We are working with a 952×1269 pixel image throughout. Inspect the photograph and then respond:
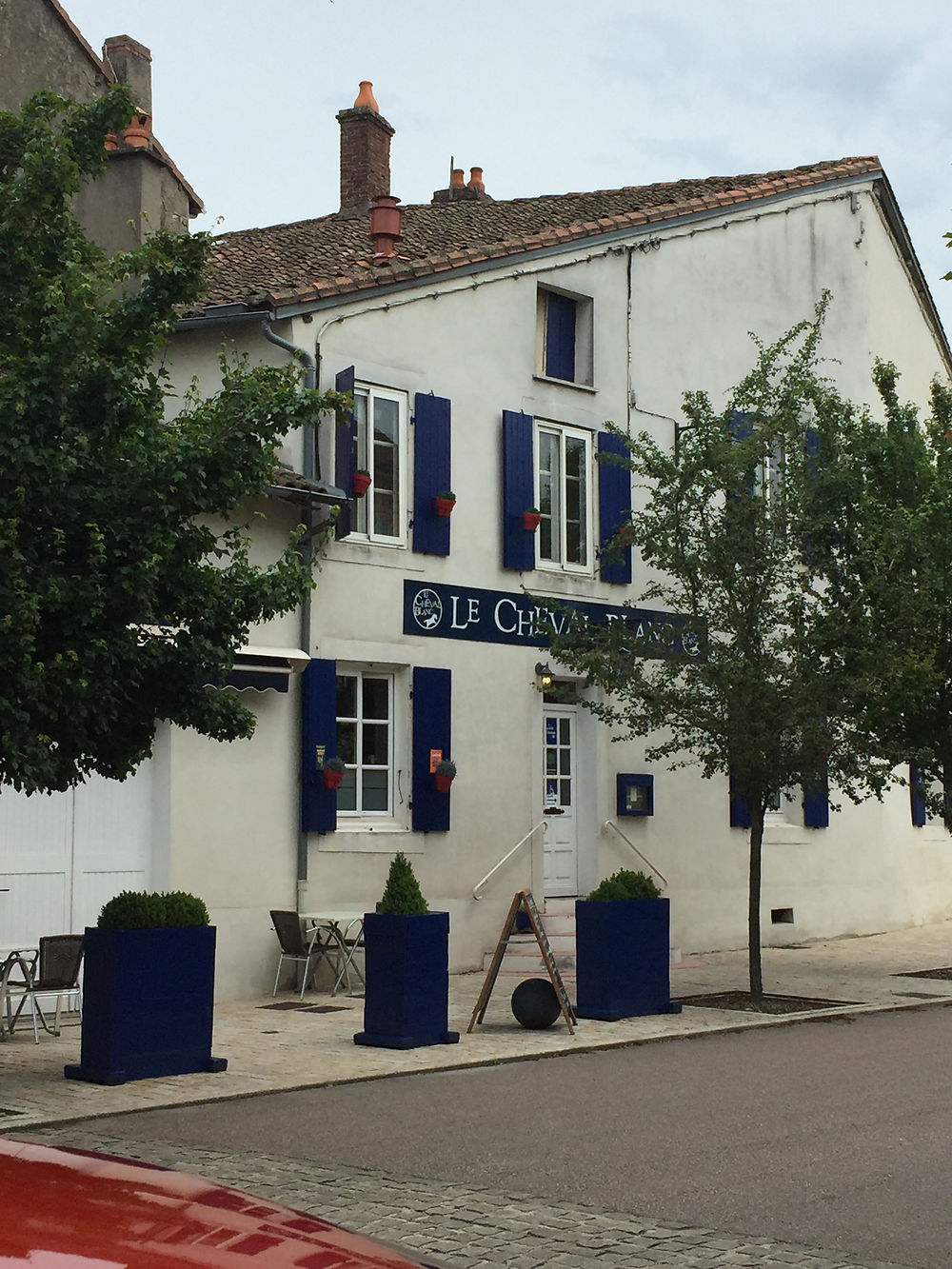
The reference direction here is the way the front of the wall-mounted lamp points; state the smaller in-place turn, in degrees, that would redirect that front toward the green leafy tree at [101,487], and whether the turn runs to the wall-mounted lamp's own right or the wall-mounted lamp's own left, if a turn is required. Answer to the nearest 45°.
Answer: approximately 45° to the wall-mounted lamp's own right

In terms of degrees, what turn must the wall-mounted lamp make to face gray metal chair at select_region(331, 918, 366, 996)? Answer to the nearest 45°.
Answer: approximately 90° to its right

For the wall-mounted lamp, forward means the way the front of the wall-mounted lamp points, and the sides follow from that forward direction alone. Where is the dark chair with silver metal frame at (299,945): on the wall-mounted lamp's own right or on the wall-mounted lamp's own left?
on the wall-mounted lamp's own right

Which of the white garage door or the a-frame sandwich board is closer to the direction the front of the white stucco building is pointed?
the a-frame sandwich board

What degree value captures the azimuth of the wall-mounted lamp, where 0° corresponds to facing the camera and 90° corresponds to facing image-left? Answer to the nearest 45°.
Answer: approximately 315°

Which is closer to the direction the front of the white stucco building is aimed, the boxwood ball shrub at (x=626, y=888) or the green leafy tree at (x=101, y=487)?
the boxwood ball shrub

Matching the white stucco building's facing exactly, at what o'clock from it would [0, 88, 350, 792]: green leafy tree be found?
The green leafy tree is roughly at 2 o'clock from the white stucco building.

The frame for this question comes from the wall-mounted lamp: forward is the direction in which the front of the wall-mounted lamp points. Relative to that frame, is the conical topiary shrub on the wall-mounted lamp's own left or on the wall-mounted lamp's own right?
on the wall-mounted lamp's own right

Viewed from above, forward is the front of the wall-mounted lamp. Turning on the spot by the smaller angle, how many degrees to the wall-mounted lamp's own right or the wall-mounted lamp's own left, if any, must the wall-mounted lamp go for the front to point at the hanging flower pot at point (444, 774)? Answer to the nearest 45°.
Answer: approximately 90° to the wall-mounted lamp's own right

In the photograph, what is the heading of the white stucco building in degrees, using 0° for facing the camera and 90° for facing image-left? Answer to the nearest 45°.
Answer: approximately 315°

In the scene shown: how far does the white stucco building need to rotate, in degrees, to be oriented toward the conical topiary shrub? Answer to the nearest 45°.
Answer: approximately 45° to its right

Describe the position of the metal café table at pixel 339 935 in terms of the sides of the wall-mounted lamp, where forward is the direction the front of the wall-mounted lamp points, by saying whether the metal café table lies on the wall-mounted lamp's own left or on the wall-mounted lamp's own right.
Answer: on the wall-mounted lamp's own right

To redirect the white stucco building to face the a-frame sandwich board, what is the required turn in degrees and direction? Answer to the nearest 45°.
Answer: approximately 45° to its right
